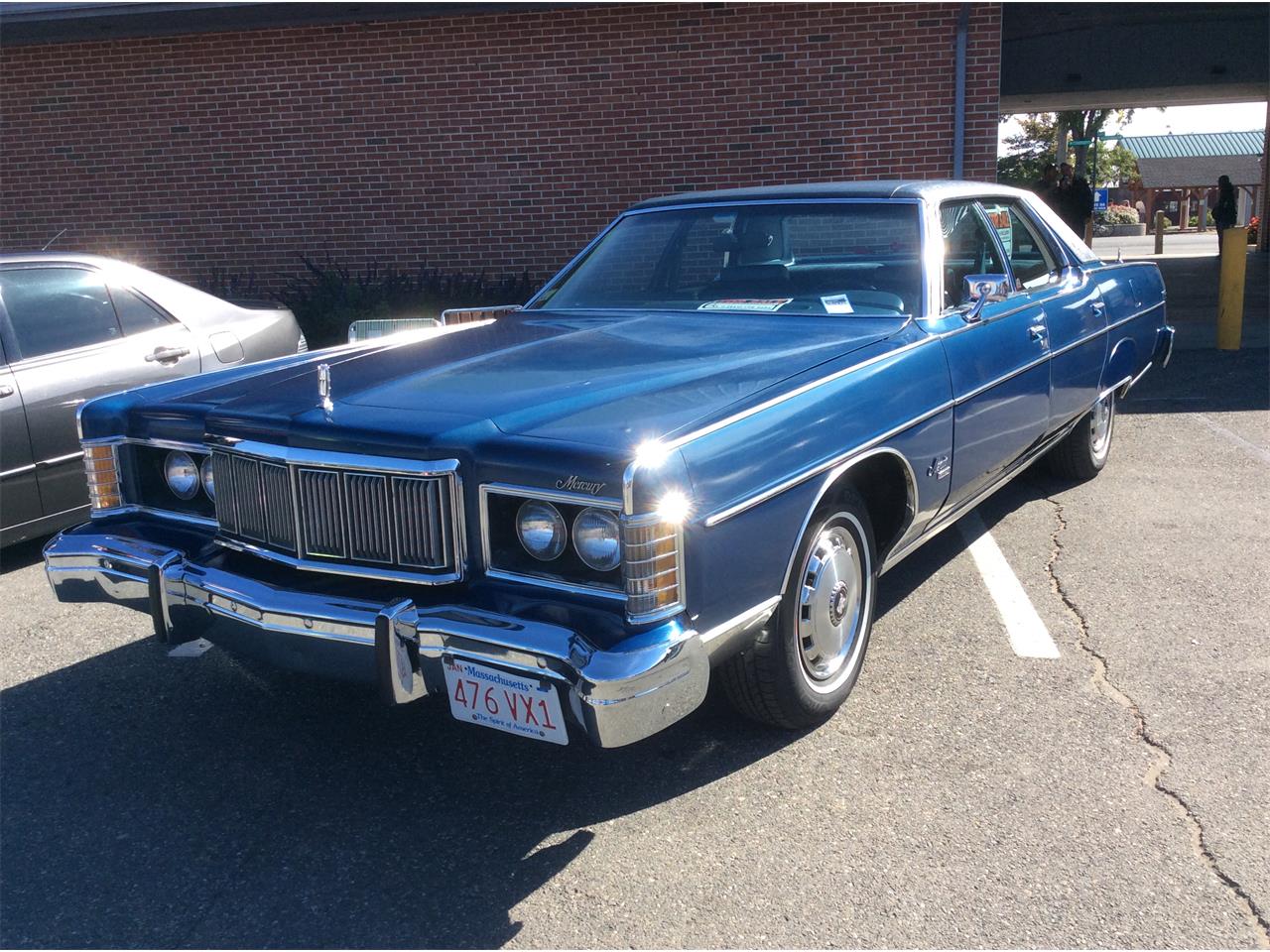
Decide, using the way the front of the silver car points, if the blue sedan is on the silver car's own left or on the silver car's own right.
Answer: on the silver car's own left

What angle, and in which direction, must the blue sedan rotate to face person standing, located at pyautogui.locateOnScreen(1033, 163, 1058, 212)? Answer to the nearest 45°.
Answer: approximately 180°

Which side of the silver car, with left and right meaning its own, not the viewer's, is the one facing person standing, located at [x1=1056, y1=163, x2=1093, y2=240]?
back

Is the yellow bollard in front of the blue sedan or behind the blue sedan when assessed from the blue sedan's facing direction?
behind

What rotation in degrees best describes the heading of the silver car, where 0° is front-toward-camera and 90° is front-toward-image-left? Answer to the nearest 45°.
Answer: approximately 45°

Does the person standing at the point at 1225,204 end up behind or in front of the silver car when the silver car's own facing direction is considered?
behind

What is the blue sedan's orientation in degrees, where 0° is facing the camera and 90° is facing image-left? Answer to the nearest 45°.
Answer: approximately 45°

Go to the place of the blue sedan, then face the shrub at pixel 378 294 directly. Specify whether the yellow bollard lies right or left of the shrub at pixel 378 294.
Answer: right

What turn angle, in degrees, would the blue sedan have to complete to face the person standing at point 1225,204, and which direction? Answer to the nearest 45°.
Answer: approximately 180°

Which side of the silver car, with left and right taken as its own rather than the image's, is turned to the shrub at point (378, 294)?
back

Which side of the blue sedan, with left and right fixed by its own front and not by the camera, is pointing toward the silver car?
right
